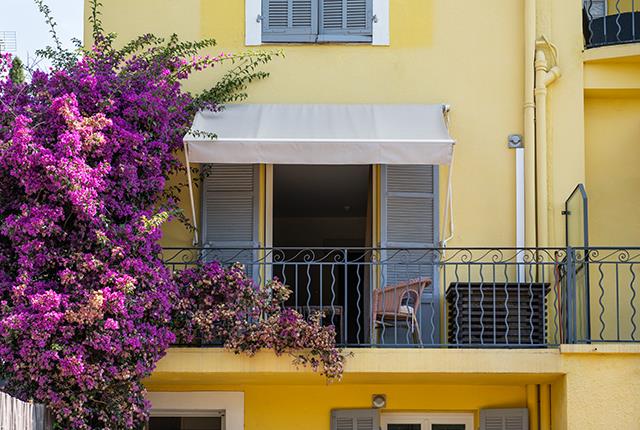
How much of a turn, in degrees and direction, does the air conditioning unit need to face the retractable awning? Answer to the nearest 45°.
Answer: approximately 90° to its right

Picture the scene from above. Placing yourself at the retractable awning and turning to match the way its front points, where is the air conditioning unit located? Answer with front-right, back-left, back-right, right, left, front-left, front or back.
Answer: left

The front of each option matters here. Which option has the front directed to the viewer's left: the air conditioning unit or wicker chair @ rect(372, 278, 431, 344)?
the wicker chair

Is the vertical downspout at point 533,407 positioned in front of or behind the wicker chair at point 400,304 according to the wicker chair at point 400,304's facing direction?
behind

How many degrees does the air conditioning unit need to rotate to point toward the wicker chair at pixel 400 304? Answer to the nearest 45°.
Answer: approximately 90° to its right

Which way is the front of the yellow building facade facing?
toward the camera

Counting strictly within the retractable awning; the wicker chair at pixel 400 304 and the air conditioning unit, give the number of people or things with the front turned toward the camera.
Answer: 2

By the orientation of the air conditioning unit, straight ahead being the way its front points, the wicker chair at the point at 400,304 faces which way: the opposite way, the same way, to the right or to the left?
to the right

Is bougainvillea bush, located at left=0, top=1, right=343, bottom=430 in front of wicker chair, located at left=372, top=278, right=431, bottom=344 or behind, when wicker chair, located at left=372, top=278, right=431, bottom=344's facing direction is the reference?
in front

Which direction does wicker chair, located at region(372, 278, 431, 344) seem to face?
to the viewer's left

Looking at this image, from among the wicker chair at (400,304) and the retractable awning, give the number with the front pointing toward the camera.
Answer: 1

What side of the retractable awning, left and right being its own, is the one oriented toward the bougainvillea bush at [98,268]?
right

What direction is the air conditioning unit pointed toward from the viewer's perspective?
toward the camera
